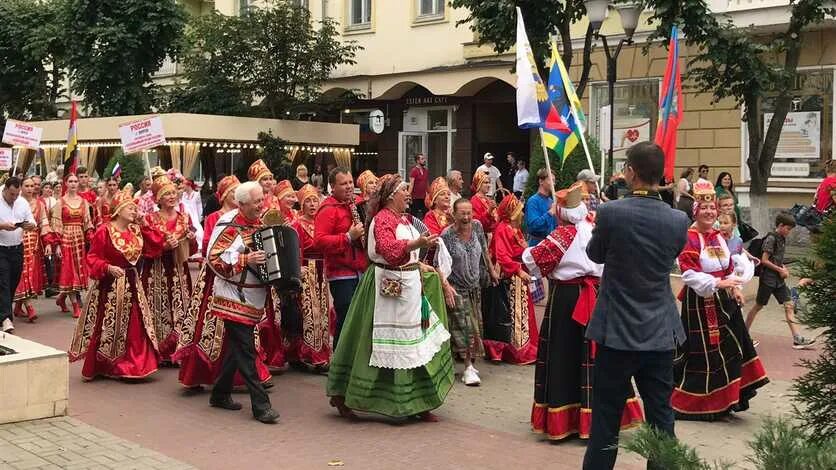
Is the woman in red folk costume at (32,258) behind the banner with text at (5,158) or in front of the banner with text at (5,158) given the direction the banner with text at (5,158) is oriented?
in front

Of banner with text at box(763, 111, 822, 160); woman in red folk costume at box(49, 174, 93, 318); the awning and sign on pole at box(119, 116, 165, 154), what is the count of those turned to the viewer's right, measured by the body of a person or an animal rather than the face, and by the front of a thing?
0

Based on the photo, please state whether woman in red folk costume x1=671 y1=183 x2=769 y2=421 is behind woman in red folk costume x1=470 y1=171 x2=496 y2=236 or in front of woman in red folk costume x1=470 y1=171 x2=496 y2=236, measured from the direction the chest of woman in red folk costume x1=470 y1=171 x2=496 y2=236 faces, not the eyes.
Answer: in front

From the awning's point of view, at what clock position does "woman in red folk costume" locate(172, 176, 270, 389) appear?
The woman in red folk costume is roughly at 12 o'clock from the awning.

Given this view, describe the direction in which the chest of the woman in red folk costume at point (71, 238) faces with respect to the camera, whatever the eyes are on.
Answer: toward the camera

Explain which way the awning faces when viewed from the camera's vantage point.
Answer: facing the viewer

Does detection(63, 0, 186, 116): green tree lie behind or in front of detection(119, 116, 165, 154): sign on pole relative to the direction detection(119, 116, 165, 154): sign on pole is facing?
behind

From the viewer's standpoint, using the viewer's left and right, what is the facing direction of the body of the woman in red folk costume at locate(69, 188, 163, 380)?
facing the viewer and to the right of the viewer

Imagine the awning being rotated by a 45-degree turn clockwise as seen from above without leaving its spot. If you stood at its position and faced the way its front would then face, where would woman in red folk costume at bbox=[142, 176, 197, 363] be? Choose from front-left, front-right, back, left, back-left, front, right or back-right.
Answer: front-left

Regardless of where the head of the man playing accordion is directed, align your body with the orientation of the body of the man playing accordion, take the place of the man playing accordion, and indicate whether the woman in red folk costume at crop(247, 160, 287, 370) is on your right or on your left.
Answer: on your left

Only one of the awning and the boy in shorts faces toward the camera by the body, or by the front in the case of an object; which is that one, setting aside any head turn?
the awning
